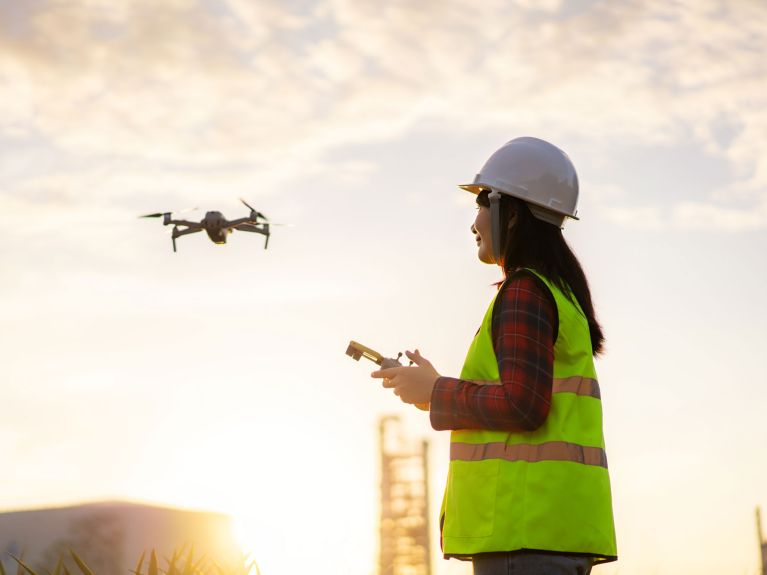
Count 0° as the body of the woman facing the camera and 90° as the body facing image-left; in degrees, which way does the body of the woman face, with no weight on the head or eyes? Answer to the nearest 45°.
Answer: approximately 90°

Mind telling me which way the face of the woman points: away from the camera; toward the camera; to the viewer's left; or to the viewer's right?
to the viewer's left
